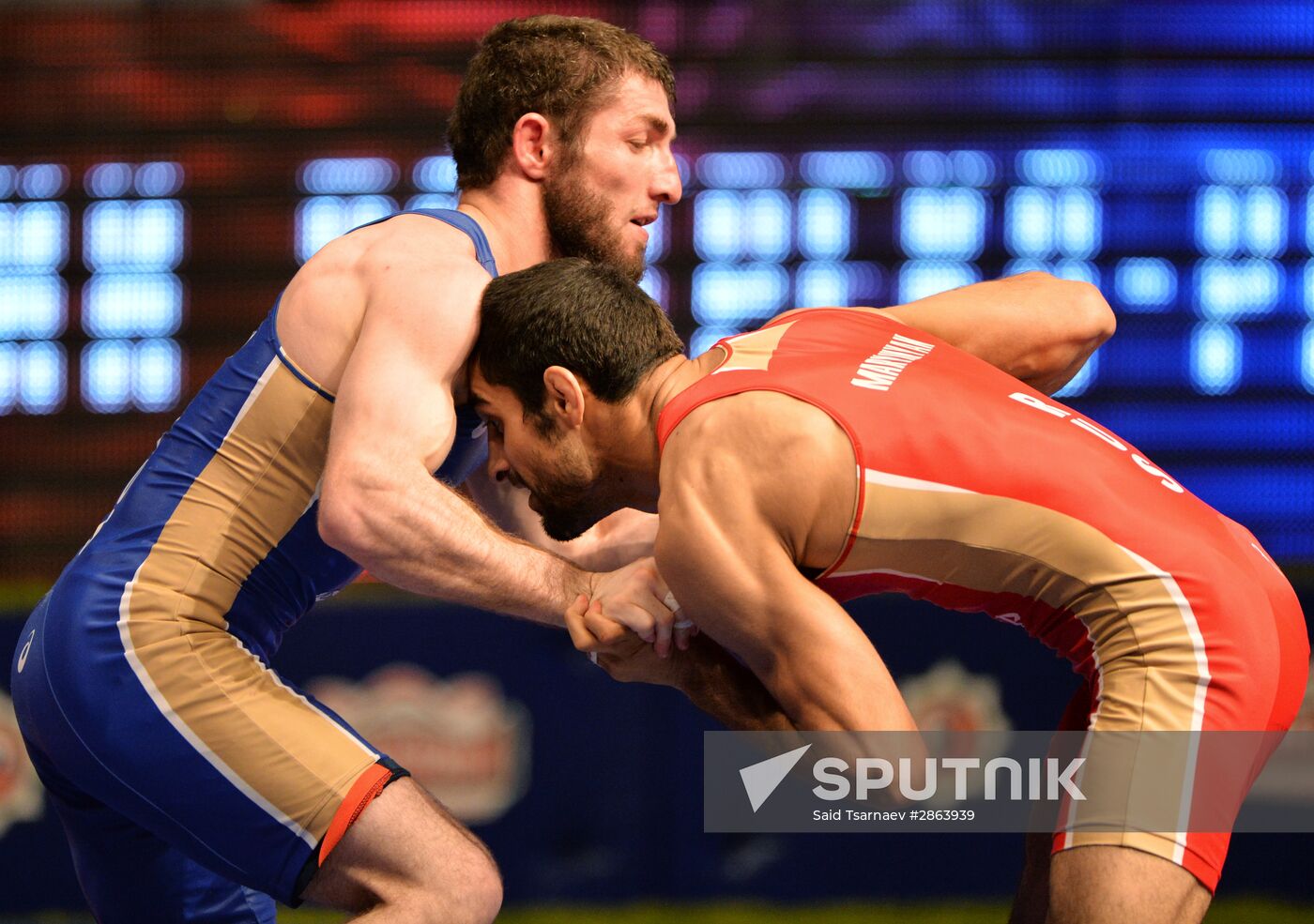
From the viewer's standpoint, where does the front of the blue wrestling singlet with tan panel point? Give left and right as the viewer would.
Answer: facing to the right of the viewer

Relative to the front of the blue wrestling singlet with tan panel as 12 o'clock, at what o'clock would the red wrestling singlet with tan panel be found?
The red wrestling singlet with tan panel is roughly at 1 o'clock from the blue wrestling singlet with tan panel.

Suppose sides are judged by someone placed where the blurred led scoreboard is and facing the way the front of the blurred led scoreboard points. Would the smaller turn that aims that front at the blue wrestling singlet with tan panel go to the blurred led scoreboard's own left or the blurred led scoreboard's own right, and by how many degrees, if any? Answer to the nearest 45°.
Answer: approximately 45° to the blurred led scoreboard's own right

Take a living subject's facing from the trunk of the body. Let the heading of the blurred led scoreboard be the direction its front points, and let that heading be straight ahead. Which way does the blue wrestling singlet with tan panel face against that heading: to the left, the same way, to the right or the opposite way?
to the left

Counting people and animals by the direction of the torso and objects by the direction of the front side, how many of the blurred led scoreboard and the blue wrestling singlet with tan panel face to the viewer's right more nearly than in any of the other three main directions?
1
